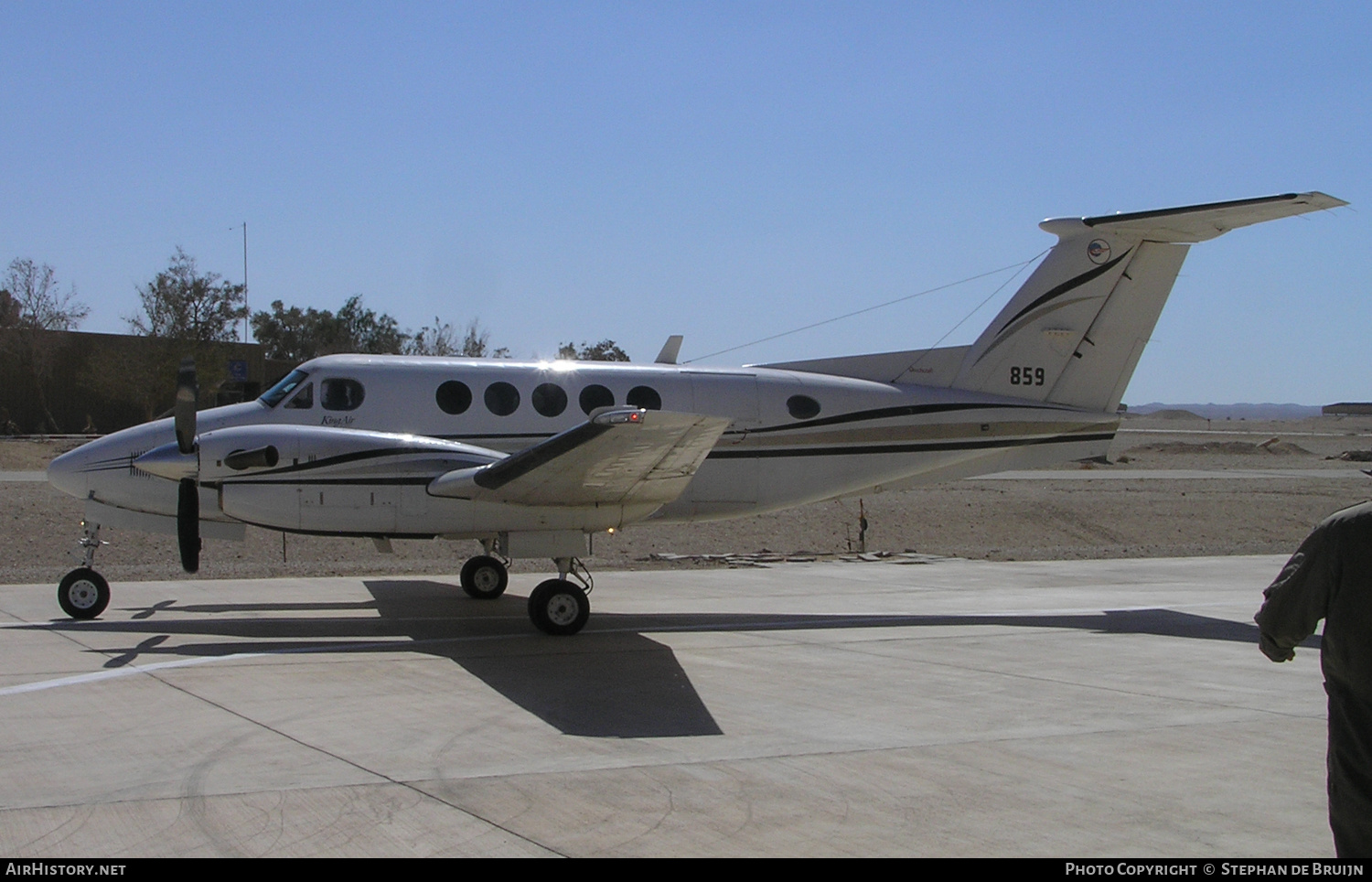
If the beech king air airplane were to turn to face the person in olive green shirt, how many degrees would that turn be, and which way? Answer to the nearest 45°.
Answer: approximately 90° to its left

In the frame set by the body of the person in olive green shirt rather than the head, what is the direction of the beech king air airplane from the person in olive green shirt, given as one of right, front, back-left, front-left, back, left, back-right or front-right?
front-left

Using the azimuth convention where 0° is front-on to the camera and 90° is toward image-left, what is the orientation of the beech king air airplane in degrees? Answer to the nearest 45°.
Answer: approximately 90°
